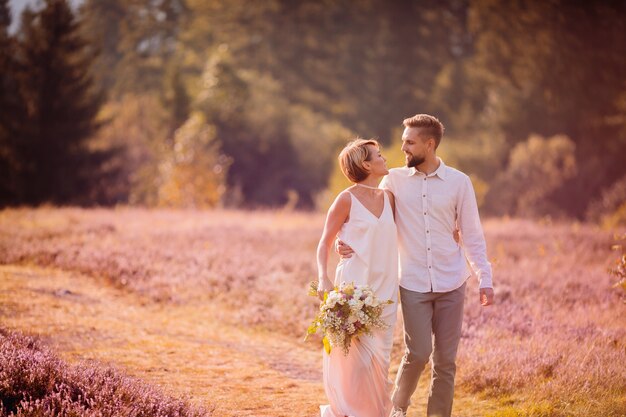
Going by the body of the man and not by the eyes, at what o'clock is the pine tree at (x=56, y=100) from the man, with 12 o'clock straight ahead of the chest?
The pine tree is roughly at 5 o'clock from the man.

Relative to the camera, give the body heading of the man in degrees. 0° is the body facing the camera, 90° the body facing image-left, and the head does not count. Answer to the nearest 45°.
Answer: approximately 0°

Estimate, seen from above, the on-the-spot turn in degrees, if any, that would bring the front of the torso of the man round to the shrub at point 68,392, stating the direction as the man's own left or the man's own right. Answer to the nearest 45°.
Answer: approximately 90° to the man's own right

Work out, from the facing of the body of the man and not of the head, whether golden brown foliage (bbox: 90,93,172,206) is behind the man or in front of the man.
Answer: behind

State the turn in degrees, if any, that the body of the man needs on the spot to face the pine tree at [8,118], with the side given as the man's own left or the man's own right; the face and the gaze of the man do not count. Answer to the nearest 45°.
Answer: approximately 135° to the man's own right

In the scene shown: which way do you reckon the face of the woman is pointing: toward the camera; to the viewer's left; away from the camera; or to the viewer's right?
to the viewer's right

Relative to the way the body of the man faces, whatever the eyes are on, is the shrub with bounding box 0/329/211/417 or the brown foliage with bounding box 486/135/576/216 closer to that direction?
the shrub

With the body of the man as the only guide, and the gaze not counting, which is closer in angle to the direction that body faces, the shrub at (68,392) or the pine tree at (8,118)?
the shrub

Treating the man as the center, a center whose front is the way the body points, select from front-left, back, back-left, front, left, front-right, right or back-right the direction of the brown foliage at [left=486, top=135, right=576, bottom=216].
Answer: back
